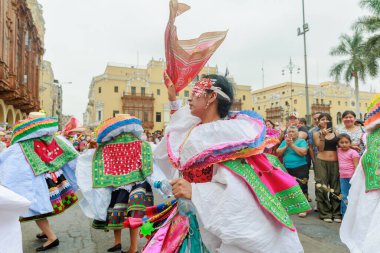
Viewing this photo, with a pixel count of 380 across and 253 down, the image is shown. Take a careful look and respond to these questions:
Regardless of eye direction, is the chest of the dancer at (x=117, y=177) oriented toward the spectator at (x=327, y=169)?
no

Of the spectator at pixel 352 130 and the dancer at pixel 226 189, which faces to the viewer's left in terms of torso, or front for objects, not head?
the dancer

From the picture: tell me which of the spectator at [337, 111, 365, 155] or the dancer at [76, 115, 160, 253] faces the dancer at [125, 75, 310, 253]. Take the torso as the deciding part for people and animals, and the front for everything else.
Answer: the spectator

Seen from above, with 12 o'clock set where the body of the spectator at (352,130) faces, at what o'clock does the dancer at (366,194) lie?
The dancer is roughly at 12 o'clock from the spectator.

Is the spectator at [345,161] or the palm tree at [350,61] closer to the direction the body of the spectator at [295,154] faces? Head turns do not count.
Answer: the spectator

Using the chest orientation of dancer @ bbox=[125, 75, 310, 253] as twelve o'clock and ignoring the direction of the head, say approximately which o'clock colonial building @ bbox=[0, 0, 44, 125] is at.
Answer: The colonial building is roughly at 2 o'clock from the dancer.

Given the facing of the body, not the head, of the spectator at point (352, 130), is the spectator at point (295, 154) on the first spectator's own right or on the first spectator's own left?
on the first spectator's own right

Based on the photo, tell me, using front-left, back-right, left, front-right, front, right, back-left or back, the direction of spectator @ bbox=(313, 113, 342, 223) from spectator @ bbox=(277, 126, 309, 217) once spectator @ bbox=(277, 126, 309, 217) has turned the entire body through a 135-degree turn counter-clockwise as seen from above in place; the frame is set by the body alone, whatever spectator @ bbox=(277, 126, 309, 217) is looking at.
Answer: front-right

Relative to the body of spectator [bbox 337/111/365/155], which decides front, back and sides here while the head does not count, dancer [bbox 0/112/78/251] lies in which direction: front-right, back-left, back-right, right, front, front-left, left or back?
front-right

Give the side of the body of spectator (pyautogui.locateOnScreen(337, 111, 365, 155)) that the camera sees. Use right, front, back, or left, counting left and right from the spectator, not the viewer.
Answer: front

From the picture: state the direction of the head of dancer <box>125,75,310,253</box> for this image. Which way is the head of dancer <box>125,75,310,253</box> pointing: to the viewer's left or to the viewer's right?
to the viewer's left

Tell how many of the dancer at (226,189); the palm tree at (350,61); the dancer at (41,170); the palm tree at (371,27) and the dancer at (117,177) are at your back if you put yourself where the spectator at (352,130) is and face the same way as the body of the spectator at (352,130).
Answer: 2

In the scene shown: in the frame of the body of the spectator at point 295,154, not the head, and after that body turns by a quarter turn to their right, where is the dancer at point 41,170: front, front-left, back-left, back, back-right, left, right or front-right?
left

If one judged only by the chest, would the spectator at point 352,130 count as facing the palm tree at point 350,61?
no

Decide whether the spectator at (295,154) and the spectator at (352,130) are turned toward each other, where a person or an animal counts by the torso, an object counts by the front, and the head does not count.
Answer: no

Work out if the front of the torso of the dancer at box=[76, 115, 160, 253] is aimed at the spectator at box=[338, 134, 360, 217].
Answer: no

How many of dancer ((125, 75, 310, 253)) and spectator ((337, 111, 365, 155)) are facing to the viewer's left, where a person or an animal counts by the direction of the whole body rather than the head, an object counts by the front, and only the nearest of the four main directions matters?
1
